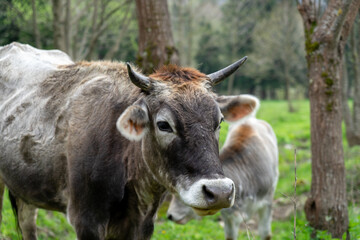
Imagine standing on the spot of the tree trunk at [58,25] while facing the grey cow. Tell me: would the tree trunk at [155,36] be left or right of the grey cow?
left

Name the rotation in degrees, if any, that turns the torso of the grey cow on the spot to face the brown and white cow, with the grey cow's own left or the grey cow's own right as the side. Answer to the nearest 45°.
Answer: approximately 90° to the grey cow's own left

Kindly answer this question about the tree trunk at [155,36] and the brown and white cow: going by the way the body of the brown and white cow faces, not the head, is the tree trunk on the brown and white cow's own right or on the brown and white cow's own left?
on the brown and white cow's own right

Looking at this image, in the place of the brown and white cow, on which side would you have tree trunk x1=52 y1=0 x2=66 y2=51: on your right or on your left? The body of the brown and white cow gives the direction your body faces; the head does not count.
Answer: on your right

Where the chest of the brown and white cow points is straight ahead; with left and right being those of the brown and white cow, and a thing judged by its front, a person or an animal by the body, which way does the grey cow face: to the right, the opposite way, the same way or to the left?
to the left

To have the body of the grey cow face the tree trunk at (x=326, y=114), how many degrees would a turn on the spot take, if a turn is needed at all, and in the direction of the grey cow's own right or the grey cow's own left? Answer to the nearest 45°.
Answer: approximately 45° to the grey cow's own left

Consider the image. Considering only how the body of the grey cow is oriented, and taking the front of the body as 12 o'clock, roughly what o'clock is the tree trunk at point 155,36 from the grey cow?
The tree trunk is roughly at 8 o'clock from the grey cow.

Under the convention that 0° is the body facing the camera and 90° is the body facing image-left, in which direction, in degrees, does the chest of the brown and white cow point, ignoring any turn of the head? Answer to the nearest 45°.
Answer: approximately 45°

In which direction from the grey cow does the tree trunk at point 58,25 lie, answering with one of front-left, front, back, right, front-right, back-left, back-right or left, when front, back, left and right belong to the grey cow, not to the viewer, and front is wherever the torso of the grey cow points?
back-left

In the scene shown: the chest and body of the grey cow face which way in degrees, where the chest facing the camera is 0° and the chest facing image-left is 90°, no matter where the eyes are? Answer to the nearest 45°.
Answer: approximately 315°
